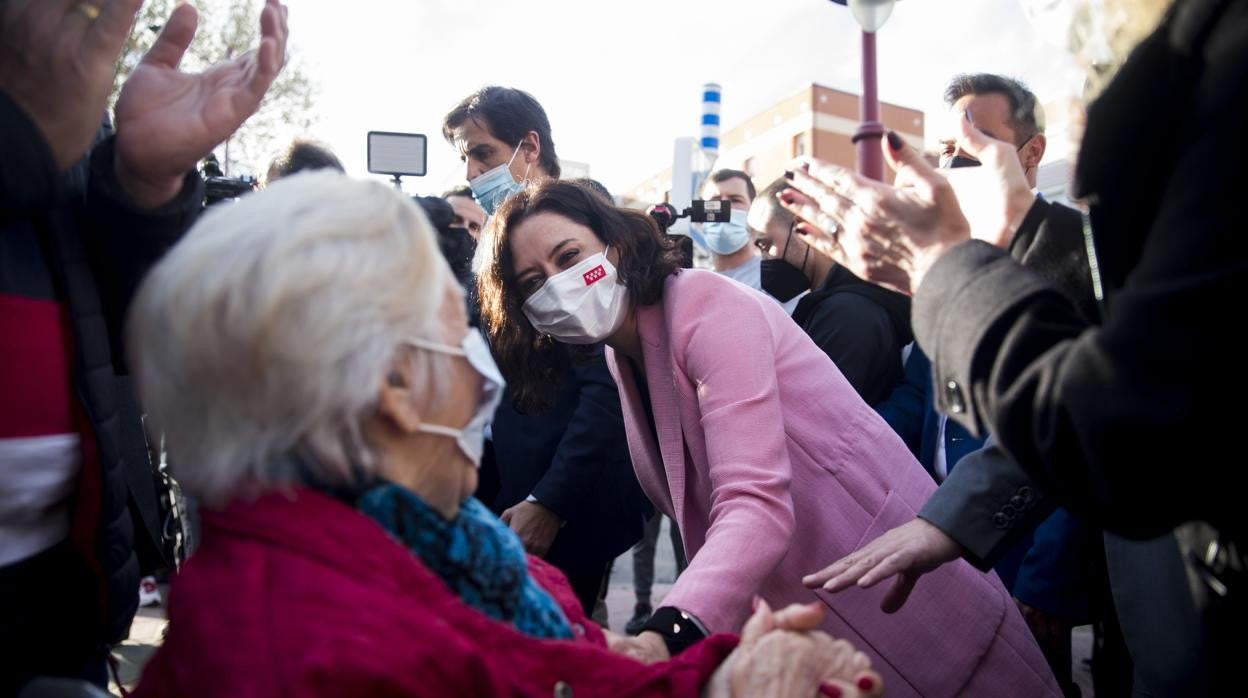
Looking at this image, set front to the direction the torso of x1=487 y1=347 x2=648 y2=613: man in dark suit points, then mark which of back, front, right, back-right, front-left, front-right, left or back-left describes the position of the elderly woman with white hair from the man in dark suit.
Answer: front-left

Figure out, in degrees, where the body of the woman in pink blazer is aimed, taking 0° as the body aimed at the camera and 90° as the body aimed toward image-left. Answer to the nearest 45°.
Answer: approximately 45°

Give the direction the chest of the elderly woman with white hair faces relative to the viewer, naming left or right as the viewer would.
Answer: facing to the right of the viewer

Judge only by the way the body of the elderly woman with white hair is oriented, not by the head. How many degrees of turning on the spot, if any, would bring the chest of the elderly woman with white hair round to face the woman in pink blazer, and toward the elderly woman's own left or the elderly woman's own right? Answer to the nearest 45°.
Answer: approximately 45° to the elderly woman's own left

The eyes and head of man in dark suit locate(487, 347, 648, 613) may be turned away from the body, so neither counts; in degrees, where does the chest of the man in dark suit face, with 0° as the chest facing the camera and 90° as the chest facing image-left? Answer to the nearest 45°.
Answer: approximately 45°

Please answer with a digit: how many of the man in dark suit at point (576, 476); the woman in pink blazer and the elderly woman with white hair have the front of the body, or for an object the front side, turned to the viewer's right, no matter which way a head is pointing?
1
